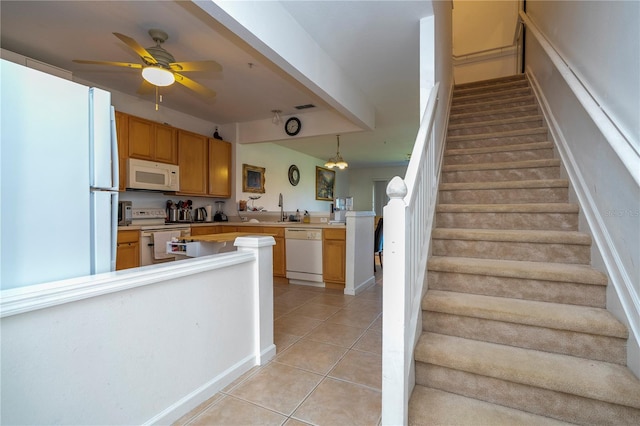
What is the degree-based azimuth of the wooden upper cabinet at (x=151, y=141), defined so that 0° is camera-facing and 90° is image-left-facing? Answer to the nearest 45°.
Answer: approximately 315°

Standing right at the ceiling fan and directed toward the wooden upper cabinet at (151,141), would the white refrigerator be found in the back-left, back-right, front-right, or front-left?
back-left

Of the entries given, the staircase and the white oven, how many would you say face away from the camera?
0

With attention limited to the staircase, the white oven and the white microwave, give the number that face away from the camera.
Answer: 0

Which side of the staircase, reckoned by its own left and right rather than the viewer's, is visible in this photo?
front

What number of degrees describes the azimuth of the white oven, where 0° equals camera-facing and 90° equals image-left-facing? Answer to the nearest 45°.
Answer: approximately 315°

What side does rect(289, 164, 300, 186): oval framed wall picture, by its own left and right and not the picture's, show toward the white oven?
right

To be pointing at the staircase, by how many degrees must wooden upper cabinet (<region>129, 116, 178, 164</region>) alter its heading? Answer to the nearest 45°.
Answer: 0° — it already faces it

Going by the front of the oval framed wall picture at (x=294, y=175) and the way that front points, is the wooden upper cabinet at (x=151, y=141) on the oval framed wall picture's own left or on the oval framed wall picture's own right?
on the oval framed wall picture's own right

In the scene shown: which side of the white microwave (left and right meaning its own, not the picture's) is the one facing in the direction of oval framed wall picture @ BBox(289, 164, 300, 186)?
left

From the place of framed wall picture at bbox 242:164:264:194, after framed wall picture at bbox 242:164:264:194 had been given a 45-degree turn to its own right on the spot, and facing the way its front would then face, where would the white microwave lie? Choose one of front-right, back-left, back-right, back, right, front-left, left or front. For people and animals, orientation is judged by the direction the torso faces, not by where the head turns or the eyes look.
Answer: front-right

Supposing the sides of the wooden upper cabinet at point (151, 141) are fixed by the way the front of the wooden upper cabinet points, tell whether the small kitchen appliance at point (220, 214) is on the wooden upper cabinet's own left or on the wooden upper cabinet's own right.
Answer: on the wooden upper cabinet's own left

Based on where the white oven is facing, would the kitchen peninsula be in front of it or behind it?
in front

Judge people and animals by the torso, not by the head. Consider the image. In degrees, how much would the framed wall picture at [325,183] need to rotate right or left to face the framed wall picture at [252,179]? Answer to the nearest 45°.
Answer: approximately 90° to its right

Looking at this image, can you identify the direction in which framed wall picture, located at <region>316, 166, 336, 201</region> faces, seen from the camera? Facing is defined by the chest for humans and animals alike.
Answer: facing the viewer and to the right of the viewer

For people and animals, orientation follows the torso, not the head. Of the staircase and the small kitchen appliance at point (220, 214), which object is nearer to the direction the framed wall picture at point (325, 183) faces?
the staircase
